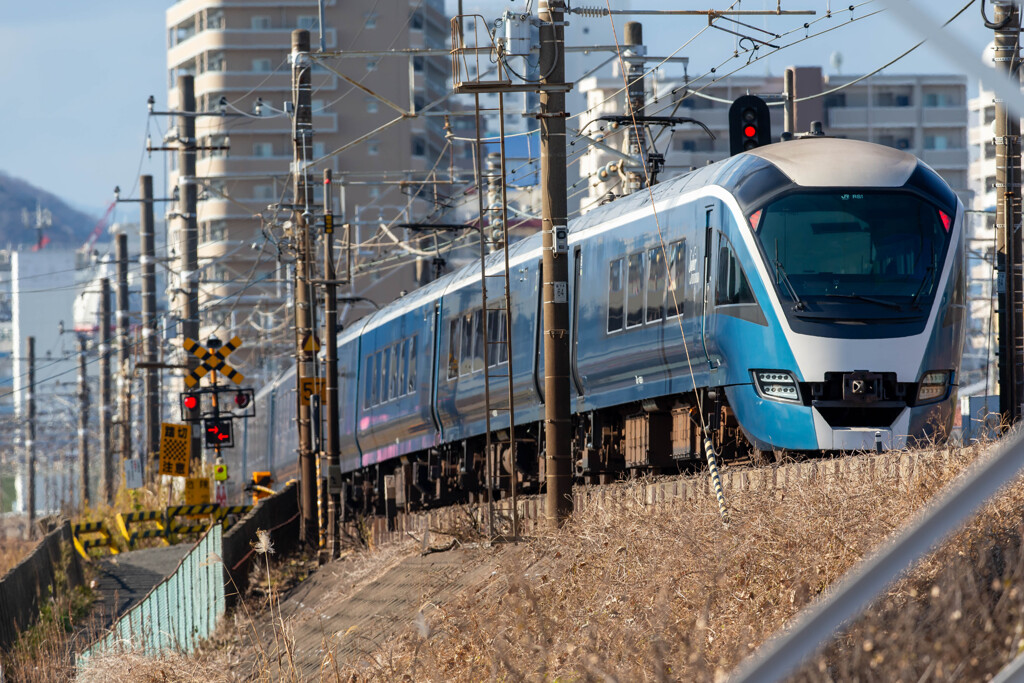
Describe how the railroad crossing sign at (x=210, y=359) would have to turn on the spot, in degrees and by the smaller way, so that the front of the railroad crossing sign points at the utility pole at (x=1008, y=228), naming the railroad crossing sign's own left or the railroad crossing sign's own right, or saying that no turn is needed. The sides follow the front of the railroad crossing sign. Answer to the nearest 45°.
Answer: approximately 45° to the railroad crossing sign's own left

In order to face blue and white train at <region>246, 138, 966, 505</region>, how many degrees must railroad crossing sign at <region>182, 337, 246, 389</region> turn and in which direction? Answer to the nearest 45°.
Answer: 0° — it already faces it

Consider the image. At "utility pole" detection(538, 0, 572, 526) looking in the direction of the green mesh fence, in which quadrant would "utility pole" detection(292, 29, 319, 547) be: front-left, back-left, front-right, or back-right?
front-right

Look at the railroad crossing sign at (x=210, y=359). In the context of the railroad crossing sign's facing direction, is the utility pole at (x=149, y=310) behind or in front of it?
behind

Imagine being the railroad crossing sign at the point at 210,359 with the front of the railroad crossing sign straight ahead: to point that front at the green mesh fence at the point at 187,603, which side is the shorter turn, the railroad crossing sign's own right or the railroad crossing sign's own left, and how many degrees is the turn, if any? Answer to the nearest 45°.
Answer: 0° — it already faces it

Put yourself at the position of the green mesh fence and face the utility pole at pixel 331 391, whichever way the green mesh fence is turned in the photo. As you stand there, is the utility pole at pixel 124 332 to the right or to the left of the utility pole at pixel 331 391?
left

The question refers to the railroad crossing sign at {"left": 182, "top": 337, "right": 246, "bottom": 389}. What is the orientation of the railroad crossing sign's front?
toward the camera

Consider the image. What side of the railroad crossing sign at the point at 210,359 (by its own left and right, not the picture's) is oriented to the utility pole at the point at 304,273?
front

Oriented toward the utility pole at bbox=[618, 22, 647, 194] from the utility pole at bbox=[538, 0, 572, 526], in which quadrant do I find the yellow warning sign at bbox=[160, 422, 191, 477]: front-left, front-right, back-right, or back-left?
front-left
